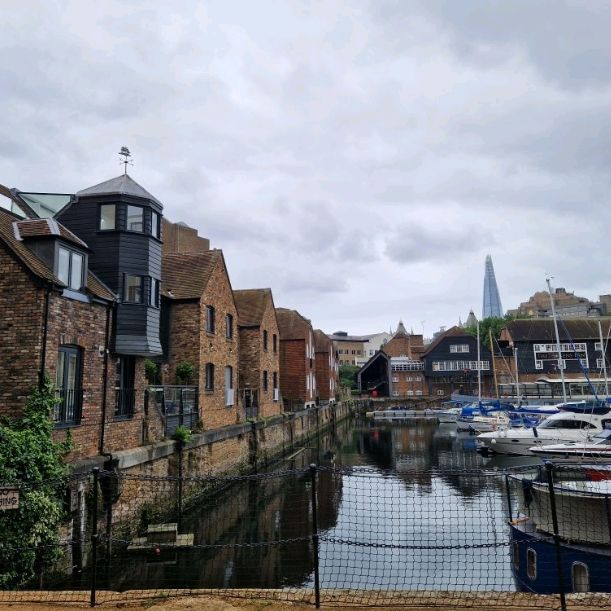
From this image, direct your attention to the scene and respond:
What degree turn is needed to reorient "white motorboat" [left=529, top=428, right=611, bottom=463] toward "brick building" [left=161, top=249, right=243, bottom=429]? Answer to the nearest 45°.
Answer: approximately 45° to its left

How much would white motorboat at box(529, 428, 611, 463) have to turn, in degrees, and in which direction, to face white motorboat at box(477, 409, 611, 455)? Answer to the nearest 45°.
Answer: approximately 90° to its right

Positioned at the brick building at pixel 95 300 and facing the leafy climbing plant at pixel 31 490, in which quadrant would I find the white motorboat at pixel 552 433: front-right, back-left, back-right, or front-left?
back-left

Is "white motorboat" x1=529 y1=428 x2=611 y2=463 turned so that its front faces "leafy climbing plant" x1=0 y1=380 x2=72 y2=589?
no

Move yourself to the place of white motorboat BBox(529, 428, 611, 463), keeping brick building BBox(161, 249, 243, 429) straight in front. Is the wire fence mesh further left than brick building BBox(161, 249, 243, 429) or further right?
left

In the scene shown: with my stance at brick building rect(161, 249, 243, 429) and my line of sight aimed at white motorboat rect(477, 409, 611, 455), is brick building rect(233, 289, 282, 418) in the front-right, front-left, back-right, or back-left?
front-left

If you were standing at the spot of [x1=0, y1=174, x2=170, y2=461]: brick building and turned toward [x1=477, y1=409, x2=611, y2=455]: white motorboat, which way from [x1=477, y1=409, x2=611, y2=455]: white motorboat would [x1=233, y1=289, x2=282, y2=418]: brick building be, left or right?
left

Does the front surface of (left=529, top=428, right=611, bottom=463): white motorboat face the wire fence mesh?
no

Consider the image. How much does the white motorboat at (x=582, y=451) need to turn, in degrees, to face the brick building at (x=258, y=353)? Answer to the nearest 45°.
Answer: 0° — it already faces it

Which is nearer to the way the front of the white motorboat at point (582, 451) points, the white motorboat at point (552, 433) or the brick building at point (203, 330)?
the brick building

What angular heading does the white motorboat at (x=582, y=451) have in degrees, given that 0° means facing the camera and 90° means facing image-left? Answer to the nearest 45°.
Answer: approximately 90°
